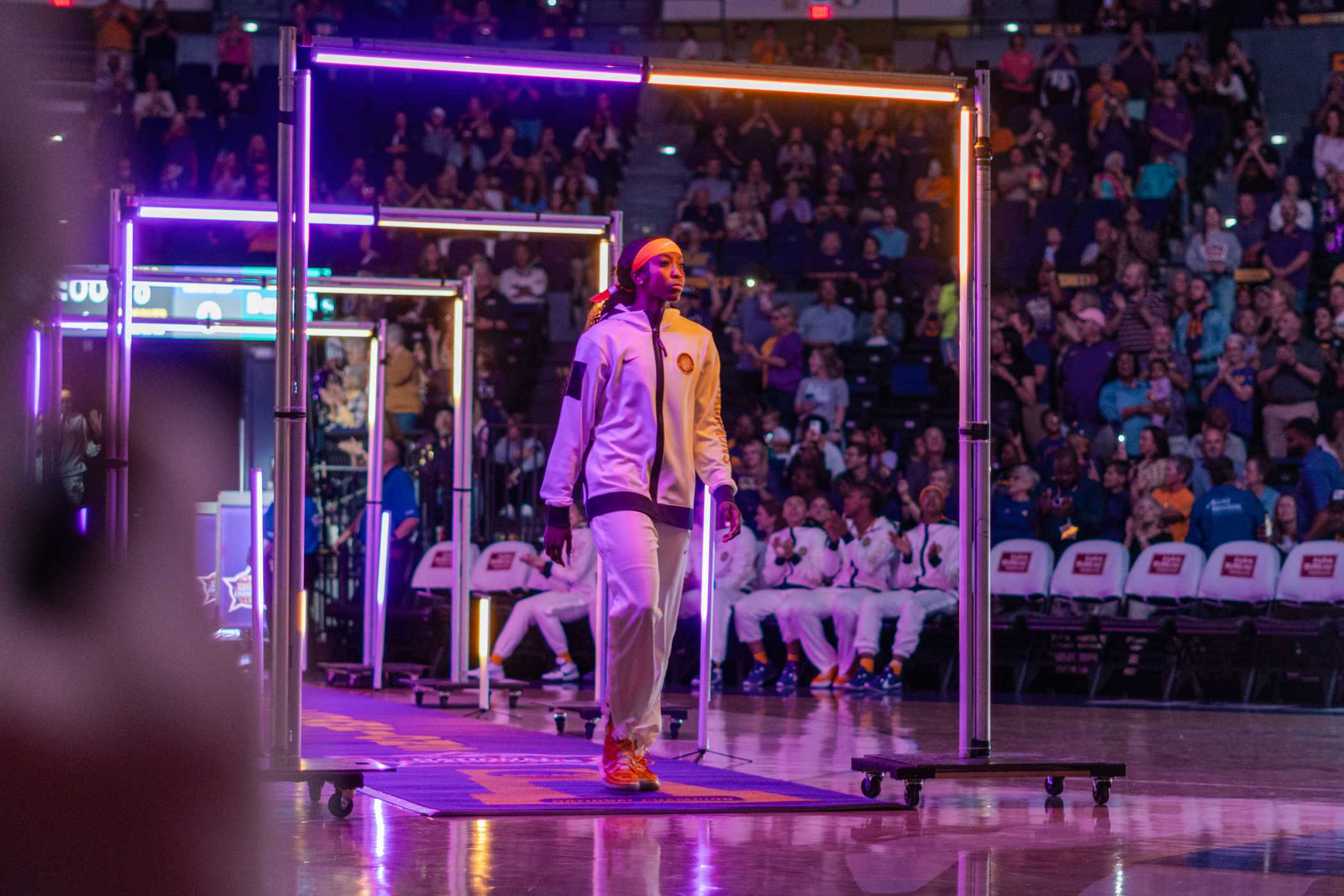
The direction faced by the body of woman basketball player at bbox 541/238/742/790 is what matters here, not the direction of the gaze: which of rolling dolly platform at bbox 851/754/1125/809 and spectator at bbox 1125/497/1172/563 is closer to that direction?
the rolling dolly platform

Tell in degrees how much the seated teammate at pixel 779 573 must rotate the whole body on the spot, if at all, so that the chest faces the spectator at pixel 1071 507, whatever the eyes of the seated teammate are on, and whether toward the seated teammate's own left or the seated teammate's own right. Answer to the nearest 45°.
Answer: approximately 135° to the seated teammate's own left

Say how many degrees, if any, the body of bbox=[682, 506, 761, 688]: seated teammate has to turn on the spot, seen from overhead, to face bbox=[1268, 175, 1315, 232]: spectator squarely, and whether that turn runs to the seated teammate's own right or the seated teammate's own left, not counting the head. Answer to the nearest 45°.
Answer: approximately 180°

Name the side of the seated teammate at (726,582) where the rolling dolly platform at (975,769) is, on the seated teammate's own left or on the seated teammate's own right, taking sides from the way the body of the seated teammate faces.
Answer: on the seated teammate's own left

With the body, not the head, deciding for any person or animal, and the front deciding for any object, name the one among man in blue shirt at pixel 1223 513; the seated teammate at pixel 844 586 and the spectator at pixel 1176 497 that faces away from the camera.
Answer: the man in blue shirt

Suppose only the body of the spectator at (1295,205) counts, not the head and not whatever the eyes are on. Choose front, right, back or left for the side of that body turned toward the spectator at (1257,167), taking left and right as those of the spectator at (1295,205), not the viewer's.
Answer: back

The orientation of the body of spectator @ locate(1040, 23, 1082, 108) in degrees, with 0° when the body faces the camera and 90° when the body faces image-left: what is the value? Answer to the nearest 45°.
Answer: approximately 0°

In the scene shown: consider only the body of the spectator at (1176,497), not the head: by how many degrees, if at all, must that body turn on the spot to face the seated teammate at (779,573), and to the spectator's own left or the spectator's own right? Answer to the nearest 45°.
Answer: approximately 45° to the spectator's own right
